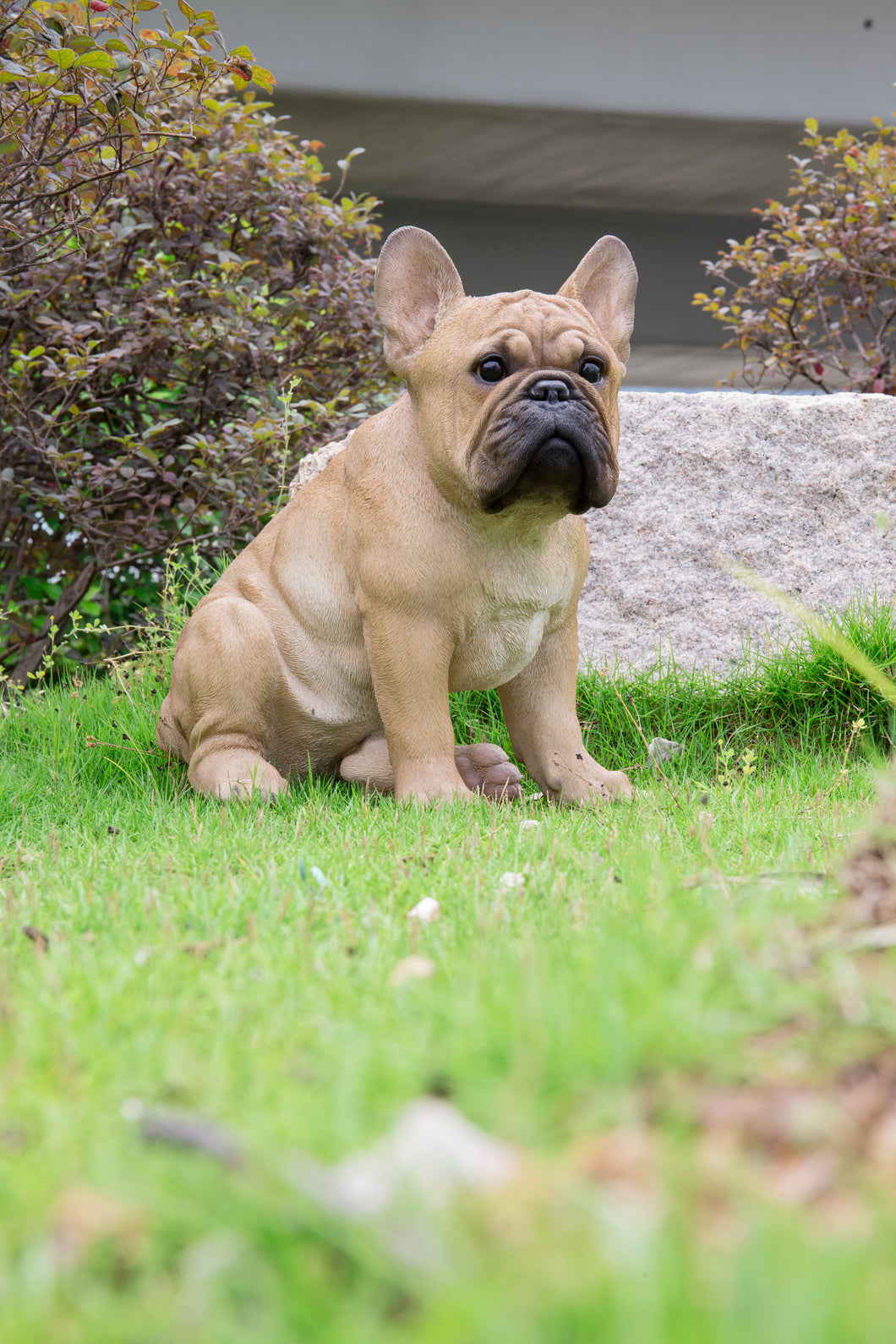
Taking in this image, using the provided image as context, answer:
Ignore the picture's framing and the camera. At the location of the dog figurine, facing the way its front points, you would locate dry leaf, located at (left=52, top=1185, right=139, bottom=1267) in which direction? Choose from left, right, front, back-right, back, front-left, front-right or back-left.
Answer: front-right

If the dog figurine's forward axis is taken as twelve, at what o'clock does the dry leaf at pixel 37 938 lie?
The dry leaf is roughly at 2 o'clock from the dog figurine.

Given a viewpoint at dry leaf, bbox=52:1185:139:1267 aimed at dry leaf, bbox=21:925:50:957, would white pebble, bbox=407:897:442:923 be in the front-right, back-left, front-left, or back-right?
front-right

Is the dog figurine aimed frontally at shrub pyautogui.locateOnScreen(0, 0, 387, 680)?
no

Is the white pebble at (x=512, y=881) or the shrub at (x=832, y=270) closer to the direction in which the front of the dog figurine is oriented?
the white pebble

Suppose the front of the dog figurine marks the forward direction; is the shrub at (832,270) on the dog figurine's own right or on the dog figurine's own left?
on the dog figurine's own left

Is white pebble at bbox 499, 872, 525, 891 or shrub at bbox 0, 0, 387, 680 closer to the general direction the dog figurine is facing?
the white pebble

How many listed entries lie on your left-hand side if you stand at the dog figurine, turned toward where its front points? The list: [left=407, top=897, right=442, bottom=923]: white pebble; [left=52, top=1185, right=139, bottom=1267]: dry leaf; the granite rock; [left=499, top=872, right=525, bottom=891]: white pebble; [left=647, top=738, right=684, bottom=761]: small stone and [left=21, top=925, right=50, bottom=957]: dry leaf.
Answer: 2

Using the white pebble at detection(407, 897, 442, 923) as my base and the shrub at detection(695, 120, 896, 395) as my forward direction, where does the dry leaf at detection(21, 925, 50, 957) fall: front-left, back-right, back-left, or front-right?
back-left

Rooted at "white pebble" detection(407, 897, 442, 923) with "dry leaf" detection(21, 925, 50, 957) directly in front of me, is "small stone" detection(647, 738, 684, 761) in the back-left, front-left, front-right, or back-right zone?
back-right

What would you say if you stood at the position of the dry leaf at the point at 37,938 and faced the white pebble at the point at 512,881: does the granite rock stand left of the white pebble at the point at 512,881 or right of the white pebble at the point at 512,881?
left

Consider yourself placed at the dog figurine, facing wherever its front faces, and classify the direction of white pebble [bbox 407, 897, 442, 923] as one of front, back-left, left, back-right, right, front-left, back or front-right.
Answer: front-right

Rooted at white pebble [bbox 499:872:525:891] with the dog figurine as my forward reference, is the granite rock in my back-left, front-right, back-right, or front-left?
front-right

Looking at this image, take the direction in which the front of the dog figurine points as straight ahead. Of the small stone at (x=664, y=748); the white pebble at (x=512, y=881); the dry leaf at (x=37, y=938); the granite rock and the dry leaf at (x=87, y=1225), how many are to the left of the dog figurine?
2

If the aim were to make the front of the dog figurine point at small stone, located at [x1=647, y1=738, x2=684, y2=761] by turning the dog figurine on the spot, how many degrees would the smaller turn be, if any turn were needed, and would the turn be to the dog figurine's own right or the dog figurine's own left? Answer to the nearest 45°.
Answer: approximately 90° to the dog figurine's own left

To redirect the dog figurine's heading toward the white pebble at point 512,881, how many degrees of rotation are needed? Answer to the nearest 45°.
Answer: approximately 45° to its right
